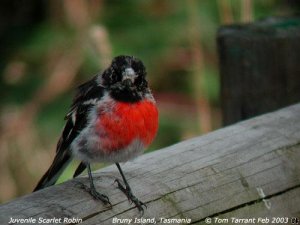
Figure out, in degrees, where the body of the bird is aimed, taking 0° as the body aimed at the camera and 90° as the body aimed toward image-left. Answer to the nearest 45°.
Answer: approximately 315°

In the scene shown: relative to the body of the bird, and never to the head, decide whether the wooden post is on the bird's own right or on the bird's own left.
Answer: on the bird's own left
